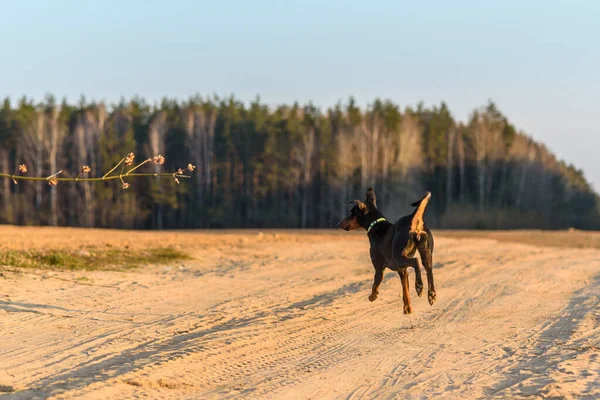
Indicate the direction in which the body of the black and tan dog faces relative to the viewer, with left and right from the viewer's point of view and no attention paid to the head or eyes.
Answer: facing away from the viewer and to the left of the viewer
